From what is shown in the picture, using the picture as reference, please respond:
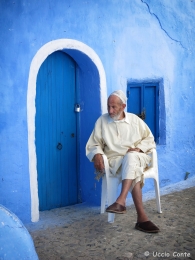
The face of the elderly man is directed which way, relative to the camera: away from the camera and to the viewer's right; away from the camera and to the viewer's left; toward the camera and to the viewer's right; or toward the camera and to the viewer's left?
toward the camera and to the viewer's left

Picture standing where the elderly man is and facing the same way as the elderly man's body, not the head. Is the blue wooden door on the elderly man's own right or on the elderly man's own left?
on the elderly man's own right

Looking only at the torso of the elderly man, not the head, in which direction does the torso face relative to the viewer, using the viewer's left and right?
facing the viewer
